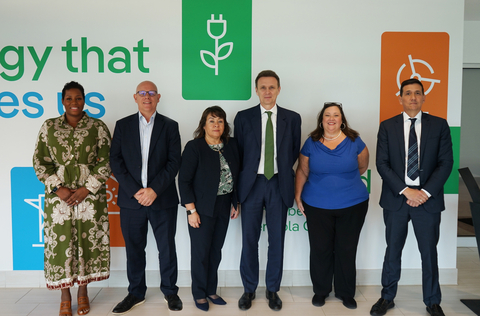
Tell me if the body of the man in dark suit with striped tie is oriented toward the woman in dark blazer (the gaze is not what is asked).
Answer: no

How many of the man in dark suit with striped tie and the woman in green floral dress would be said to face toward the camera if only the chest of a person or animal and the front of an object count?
2

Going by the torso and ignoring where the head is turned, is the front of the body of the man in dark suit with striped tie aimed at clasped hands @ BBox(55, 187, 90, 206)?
no

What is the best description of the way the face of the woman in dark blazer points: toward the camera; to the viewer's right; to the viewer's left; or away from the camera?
toward the camera

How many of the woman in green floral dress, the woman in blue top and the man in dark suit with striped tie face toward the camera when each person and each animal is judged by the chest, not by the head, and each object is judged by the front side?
3

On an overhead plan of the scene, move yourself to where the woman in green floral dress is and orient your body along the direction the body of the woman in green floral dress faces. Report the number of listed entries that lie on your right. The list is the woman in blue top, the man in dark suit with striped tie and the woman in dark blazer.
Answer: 0

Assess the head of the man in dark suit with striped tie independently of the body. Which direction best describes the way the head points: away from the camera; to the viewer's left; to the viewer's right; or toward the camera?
toward the camera

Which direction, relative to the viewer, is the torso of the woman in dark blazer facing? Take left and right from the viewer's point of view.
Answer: facing the viewer and to the right of the viewer

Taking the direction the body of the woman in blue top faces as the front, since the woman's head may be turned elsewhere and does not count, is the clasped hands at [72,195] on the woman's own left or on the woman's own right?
on the woman's own right

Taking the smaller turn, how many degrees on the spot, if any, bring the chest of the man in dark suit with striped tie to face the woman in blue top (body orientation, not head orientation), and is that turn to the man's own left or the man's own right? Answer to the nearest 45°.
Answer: approximately 90° to the man's own right

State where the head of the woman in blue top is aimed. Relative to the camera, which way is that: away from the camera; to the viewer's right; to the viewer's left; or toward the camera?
toward the camera

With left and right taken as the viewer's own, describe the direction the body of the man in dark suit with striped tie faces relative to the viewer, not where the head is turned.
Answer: facing the viewer

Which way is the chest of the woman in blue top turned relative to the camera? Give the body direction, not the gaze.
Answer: toward the camera

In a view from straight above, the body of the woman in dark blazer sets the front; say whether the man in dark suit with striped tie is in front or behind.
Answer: in front

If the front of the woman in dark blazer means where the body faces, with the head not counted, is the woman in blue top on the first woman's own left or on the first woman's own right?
on the first woman's own left

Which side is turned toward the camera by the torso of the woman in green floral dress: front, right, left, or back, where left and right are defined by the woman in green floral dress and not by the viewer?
front

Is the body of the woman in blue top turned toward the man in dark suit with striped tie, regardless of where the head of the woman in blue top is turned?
no
